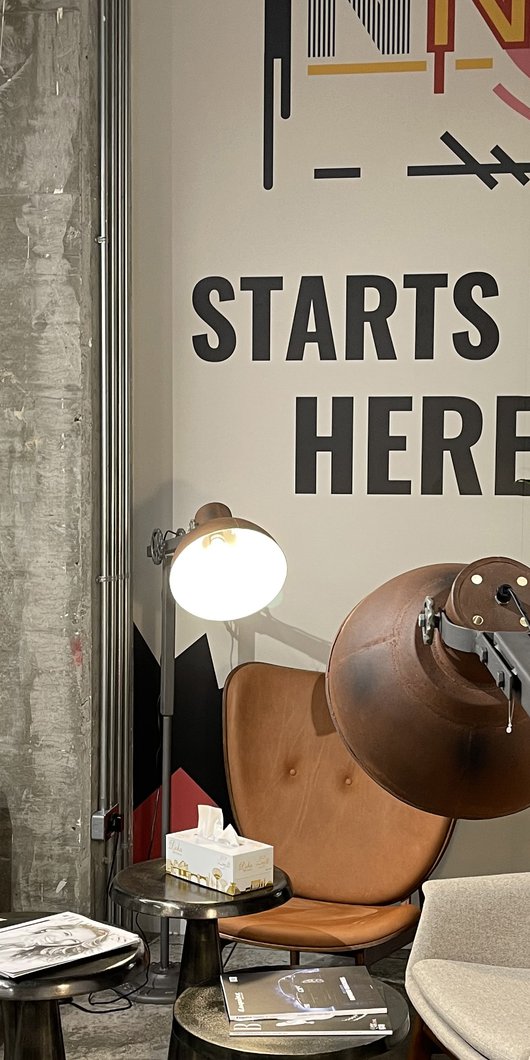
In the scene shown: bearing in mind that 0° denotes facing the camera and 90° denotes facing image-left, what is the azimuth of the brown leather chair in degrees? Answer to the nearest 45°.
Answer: approximately 45°

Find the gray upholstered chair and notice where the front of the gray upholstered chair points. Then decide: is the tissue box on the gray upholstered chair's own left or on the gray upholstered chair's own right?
on the gray upholstered chair's own right

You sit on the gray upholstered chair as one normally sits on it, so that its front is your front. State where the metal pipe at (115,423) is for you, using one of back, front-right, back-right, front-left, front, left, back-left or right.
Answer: right

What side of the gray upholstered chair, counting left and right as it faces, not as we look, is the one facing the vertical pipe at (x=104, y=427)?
right

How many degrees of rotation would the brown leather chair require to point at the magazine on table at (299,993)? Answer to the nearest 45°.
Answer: approximately 45° to its left

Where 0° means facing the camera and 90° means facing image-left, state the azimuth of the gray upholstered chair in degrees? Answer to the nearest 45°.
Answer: approximately 45°

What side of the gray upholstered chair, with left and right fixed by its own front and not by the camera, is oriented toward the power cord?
right
